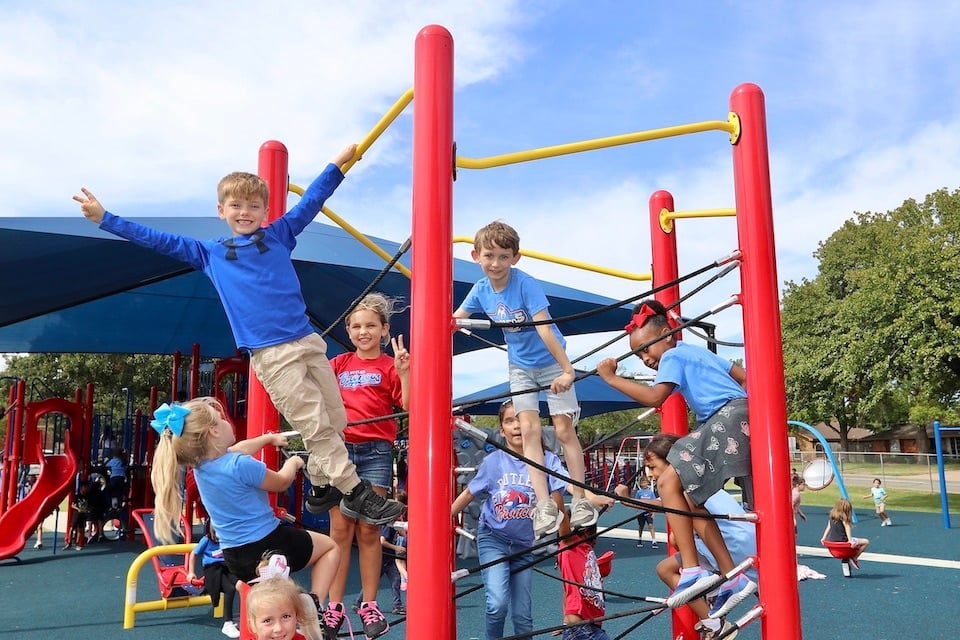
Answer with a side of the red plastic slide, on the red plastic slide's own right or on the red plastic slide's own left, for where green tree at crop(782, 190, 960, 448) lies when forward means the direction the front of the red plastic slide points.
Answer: on the red plastic slide's own left

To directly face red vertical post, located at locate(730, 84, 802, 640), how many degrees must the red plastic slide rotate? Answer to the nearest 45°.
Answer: approximately 45° to its left

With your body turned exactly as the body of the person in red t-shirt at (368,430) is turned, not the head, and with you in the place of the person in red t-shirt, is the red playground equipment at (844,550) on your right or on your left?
on your left

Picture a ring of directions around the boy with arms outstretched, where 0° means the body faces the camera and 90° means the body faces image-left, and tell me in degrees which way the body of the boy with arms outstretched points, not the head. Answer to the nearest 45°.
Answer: approximately 0°

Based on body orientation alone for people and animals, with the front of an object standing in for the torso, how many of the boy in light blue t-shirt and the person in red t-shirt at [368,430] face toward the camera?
2

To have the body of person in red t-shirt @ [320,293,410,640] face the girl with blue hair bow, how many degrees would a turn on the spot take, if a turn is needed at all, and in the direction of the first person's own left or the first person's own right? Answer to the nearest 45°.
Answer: approximately 45° to the first person's own right

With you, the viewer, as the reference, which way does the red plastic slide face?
facing the viewer and to the left of the viewer

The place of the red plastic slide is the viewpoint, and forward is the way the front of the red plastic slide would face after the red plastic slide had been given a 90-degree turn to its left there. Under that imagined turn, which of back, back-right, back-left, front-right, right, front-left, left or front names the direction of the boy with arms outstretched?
front-right

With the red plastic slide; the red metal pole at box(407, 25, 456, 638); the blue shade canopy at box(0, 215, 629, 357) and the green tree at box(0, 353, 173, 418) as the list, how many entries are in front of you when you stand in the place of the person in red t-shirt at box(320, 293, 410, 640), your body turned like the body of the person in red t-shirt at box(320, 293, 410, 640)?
1

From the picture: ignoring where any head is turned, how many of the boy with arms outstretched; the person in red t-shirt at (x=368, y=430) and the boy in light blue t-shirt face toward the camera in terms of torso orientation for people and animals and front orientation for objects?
3

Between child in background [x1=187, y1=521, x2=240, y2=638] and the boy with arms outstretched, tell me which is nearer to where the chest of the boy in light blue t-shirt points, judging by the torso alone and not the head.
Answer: the boy with arms outstretched

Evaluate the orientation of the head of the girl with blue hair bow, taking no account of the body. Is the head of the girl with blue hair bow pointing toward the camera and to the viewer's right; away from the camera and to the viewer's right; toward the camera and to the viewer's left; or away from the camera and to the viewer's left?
away from the camera and to the viewer's right

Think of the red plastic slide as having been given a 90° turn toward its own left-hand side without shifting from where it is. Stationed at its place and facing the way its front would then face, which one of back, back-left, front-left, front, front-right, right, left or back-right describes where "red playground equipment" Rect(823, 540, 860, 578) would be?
front
